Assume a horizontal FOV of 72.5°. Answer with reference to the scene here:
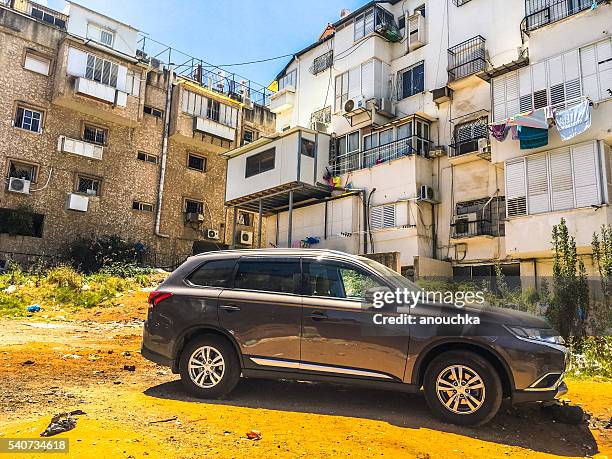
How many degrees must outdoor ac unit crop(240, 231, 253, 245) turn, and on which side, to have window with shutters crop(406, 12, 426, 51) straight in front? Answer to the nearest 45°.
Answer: approximately 45° to its left

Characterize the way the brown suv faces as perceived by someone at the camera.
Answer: facing to the right of the viewer

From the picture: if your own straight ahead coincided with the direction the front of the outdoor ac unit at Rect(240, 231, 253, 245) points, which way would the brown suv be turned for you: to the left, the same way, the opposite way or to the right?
to the left

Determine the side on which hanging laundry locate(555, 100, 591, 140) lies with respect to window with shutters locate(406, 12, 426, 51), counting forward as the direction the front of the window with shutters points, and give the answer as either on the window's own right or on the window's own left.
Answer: on the window's own left
